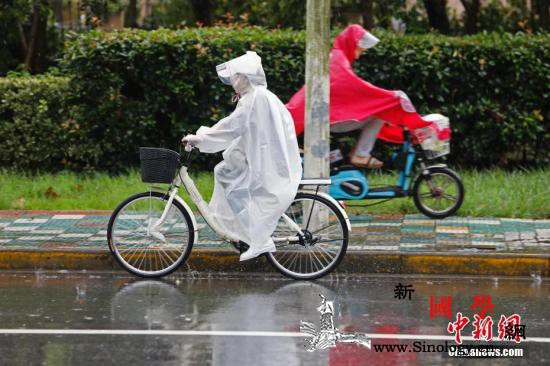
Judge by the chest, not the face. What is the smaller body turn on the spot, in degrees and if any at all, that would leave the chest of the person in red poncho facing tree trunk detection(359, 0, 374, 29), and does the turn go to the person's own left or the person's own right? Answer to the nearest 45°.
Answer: approximately 90° to the person's own left

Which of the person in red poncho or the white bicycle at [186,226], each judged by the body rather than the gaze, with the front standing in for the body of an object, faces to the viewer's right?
the person in red poncho

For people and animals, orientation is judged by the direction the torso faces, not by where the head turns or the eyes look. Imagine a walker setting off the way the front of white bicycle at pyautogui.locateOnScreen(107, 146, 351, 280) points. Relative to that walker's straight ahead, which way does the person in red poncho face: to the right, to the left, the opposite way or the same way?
the opposite way

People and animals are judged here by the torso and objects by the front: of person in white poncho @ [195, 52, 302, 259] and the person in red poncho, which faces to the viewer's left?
the person in white poncho

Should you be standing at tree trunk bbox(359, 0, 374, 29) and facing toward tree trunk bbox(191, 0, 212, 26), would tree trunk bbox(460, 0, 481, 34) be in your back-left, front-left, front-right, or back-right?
back-right

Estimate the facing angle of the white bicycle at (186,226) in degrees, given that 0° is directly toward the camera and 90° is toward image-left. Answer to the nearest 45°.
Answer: approximately 90°

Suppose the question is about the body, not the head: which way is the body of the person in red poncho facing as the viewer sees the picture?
to the viewer's right

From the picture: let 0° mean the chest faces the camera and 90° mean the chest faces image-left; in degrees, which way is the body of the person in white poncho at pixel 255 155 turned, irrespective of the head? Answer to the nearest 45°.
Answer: approximately 90°

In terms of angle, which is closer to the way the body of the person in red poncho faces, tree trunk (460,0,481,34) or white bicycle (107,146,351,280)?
the tree trunk
